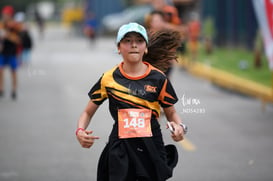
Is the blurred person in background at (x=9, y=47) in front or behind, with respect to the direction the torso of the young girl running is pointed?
behind

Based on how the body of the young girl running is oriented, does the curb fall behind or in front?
behind

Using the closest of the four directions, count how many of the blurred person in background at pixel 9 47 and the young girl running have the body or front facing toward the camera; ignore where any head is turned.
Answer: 2

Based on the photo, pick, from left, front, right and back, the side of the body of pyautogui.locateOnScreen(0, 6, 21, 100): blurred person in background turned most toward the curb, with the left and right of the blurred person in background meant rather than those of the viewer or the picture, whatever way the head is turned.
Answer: left

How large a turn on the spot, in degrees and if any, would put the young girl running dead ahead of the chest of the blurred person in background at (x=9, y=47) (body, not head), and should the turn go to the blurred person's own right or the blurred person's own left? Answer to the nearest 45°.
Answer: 0° — they already face them

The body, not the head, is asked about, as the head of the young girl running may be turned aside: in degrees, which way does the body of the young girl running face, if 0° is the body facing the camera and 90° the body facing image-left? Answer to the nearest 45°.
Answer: approximately 0°

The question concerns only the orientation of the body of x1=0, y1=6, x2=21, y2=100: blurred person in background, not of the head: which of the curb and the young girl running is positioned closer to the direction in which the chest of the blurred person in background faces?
the young girl running
